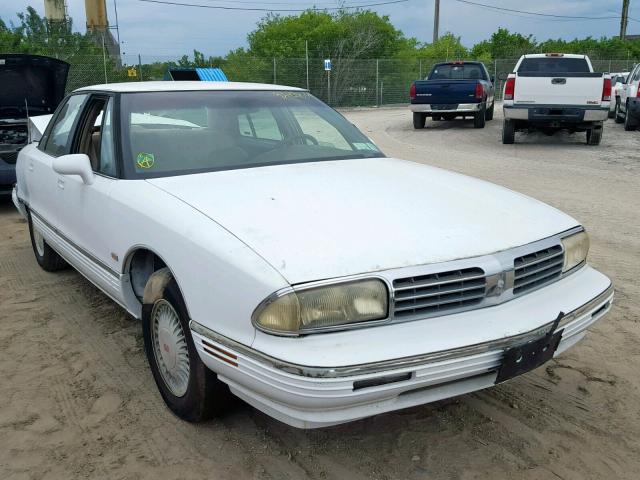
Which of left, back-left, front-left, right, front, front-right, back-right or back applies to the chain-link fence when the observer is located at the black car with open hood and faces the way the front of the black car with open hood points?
back-left

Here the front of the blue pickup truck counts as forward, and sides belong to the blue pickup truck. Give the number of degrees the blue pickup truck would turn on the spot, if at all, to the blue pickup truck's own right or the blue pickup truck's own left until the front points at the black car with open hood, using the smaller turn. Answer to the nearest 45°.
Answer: approximately 135° to the blue pickup truck's own left

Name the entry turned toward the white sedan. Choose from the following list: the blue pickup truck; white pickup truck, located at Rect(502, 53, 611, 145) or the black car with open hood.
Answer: the black car with open hood

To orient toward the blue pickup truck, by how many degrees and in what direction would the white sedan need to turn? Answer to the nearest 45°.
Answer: approximately 135° to its left

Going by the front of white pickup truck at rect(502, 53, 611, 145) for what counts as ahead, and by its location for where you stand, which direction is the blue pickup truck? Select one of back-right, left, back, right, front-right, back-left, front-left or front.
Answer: front-left

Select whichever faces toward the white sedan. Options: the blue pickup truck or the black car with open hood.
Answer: the black car with open hood

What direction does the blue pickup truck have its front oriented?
away from the camera

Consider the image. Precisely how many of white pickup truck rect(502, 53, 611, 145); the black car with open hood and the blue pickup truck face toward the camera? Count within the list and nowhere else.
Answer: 1

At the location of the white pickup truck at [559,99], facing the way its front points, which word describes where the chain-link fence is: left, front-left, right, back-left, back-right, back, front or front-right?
front-left

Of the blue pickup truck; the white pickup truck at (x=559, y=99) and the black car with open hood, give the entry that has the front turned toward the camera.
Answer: the black car with open hood

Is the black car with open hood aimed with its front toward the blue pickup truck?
no

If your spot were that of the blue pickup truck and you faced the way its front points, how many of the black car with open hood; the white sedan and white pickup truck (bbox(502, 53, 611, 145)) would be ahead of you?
0

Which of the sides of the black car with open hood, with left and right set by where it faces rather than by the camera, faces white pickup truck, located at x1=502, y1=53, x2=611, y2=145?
left

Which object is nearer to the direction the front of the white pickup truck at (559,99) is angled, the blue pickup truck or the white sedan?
the blue pickup truck

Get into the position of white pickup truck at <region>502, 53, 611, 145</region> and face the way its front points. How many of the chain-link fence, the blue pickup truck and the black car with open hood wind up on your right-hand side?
0

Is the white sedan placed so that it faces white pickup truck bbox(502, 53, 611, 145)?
no

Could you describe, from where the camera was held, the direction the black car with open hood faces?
facing the viewer

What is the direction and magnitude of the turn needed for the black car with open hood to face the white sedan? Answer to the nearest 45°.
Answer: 0° — it already faces it

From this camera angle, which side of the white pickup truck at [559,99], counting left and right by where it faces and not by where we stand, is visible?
back

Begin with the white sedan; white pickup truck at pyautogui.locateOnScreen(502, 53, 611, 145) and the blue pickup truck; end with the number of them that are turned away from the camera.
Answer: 2
